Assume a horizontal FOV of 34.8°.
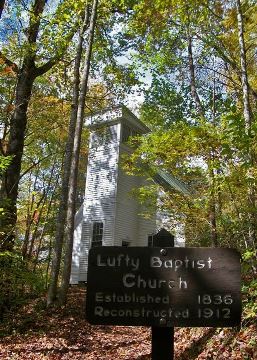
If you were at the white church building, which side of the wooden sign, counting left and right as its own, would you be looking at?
back

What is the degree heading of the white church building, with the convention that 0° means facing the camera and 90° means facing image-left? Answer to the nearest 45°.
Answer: approximately 45°

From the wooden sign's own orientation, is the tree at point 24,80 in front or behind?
behind

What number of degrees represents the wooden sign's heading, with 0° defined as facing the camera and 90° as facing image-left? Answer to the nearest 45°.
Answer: approximately 0°

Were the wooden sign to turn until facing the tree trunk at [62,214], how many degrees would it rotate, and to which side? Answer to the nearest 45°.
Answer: approximately 180°

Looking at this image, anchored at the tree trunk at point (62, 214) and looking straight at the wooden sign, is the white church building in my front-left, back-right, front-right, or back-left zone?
back-left

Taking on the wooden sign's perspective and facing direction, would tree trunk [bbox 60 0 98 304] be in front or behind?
behind
